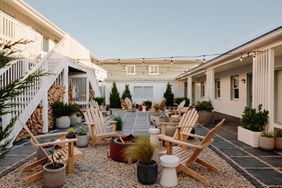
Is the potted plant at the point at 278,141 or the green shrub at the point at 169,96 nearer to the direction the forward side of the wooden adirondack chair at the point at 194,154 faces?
the green shrub

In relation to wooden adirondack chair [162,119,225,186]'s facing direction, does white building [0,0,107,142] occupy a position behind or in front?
in front

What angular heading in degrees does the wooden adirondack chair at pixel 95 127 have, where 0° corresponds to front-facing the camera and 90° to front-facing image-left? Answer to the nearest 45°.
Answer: approximately 315°

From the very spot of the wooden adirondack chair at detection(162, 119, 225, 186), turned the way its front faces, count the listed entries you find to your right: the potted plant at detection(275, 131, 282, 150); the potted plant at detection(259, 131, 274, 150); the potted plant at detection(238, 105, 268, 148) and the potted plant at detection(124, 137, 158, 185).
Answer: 3

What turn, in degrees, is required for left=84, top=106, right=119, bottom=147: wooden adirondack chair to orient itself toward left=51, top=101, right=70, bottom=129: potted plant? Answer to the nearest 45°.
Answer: approximately 180°

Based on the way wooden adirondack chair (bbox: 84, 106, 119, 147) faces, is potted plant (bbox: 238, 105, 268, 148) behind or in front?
in front

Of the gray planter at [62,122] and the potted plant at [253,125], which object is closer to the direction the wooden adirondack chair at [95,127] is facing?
the potted plant

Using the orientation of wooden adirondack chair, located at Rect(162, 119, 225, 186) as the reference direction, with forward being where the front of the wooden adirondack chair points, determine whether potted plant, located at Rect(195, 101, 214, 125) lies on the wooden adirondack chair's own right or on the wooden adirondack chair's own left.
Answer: on the wooden adirondack chair's own right

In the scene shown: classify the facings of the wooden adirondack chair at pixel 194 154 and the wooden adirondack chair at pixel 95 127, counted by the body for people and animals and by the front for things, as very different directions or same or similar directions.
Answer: very different directions

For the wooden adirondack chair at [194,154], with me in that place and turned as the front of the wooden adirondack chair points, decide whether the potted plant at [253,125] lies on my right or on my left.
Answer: on my right

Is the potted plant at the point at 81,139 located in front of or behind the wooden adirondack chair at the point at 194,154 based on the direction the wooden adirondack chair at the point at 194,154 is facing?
in front

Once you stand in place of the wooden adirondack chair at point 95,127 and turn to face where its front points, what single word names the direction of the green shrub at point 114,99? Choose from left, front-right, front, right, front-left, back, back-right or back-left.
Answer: back-left

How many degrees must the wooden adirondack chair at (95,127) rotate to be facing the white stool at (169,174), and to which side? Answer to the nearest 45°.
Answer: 0° — it already faces it
